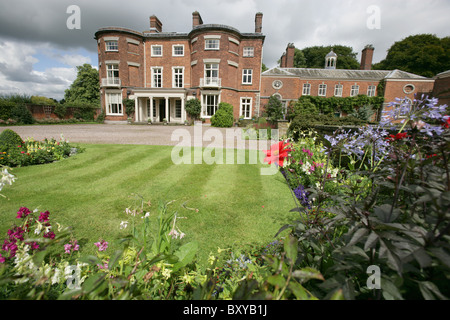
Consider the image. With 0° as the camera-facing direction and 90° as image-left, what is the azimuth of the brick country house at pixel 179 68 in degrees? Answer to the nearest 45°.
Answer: approximately 0°

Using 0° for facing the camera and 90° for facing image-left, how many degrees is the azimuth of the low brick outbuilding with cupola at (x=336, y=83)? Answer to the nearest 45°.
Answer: approximately 0°

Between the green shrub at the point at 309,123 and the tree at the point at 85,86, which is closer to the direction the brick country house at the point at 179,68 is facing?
the green shrub

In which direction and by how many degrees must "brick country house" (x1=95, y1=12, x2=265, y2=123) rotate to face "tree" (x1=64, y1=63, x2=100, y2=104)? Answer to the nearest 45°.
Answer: approximately 135° to its right

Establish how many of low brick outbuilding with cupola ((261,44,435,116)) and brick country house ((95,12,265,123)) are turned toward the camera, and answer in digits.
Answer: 2

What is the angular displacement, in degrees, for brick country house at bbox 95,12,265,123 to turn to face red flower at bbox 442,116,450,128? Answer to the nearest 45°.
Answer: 0° — it already faces it

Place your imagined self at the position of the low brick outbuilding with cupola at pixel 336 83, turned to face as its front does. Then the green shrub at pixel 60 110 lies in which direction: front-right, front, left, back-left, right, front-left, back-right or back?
front-right

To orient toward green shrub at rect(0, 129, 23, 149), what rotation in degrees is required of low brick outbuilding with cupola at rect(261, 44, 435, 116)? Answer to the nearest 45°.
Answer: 0° — it already faces it

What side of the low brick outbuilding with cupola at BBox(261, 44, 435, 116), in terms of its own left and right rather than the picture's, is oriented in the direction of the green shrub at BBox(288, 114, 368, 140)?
front

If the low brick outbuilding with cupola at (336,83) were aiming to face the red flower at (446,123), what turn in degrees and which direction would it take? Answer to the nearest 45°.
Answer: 0° — it already faces it
